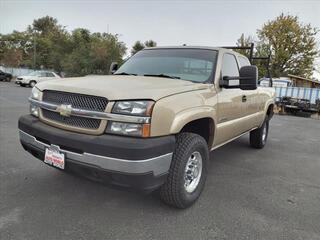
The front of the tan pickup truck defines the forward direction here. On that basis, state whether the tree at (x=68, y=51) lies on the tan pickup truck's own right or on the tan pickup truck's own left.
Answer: on the tan pickup truck's own right

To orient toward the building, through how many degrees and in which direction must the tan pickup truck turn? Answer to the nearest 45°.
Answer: approximately 180°

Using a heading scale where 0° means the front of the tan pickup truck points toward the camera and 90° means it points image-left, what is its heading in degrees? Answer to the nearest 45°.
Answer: approximately 45°

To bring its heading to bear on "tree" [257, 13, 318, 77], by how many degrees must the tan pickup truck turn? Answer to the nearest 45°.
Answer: approximately 180°

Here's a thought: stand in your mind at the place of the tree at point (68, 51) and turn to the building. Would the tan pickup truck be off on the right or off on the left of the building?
right
